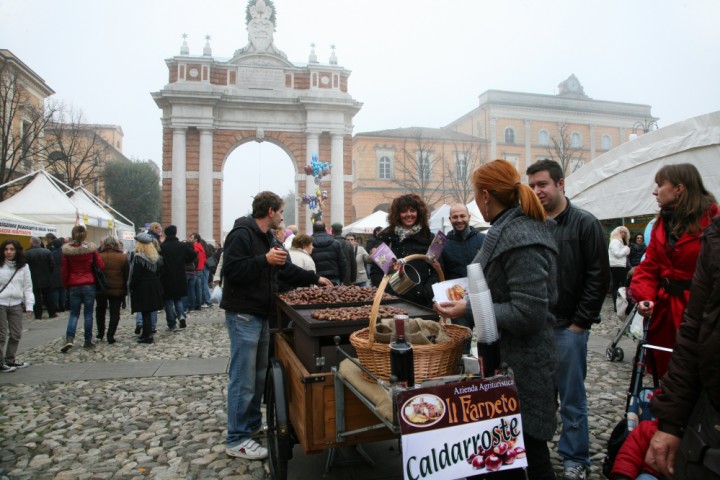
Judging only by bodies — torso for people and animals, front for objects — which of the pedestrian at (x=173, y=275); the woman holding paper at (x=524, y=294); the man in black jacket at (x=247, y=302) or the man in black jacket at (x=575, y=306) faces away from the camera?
the pedestrian

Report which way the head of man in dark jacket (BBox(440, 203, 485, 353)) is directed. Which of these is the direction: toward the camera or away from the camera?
toward the camera

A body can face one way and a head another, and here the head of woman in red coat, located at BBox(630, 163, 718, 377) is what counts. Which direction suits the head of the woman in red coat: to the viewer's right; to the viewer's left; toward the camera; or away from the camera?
to the viewer's left

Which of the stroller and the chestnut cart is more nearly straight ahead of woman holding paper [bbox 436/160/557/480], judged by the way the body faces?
the chestnut cart

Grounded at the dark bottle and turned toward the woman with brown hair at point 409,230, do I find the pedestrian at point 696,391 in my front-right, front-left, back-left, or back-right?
back-right

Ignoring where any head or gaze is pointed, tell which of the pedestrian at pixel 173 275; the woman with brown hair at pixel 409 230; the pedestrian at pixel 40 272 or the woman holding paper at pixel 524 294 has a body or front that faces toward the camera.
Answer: the woman with brown hair

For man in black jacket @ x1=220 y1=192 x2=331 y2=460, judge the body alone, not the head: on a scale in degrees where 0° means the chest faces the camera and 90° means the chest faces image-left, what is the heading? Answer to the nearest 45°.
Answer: approximately 270°

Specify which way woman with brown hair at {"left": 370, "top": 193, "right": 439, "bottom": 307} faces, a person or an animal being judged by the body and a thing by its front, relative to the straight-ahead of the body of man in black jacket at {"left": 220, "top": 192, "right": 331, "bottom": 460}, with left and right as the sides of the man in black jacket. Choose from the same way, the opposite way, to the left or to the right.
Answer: to the right

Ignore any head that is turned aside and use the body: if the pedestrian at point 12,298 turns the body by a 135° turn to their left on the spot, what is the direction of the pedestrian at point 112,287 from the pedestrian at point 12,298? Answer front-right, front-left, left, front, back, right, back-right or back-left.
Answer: front

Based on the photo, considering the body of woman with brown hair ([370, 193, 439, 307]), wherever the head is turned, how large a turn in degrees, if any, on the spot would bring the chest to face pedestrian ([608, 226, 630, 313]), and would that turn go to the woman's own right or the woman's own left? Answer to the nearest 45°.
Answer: approximately 135° to the woman's own left

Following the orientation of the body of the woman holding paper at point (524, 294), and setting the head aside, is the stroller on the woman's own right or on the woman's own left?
on the woman's own right

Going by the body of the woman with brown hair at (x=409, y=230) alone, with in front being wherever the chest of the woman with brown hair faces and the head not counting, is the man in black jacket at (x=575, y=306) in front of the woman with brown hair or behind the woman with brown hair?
in front

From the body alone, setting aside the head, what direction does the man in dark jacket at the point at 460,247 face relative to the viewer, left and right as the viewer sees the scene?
facing the viewer

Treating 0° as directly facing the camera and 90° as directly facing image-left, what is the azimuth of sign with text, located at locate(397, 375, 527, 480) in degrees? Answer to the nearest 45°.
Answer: approximately 0°

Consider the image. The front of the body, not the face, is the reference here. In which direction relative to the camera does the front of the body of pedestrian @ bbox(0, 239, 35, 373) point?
toward the camera
